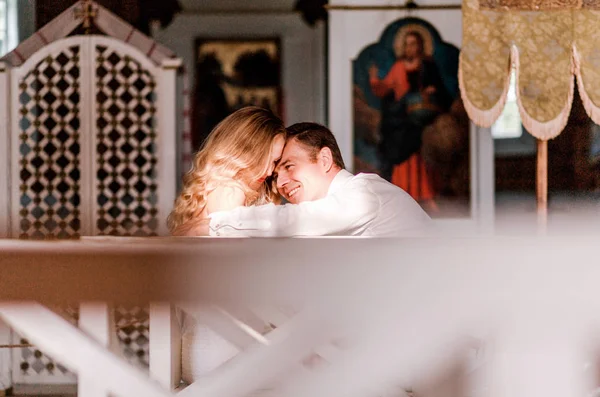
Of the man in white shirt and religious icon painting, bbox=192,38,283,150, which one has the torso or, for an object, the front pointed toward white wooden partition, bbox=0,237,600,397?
the religious icon painting

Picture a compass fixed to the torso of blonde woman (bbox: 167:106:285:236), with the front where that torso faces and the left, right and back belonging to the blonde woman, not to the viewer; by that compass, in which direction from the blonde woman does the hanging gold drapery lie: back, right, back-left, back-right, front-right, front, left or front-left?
front-left

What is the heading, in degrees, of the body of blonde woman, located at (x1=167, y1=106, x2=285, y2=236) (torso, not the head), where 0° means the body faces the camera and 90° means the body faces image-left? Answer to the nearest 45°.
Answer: approximately 270°

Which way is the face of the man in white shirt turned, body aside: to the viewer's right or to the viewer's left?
to the viewer's left

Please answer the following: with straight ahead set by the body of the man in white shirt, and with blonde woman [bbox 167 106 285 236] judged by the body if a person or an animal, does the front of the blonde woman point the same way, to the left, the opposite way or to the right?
the opposite way

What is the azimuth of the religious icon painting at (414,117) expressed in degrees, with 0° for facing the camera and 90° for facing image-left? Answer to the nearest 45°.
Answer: approximately 0°

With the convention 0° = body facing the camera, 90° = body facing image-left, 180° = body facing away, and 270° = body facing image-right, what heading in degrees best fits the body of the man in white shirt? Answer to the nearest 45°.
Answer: approximately 90°

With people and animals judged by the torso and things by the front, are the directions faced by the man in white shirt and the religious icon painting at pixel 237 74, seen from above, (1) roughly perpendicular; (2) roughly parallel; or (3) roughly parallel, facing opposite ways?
roughly perpendicular

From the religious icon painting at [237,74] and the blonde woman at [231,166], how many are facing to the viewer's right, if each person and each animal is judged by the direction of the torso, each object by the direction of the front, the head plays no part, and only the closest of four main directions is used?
1
